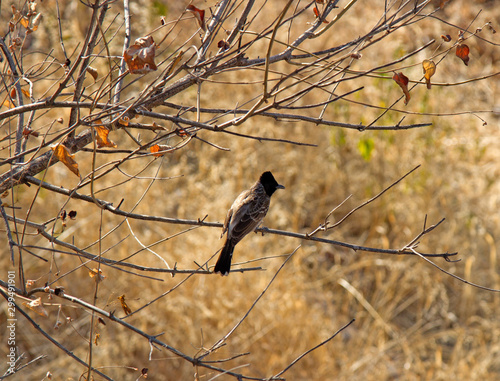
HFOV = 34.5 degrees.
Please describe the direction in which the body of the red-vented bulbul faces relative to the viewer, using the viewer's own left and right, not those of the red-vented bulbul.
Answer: facing away from the viewer and to the right of the viewer
